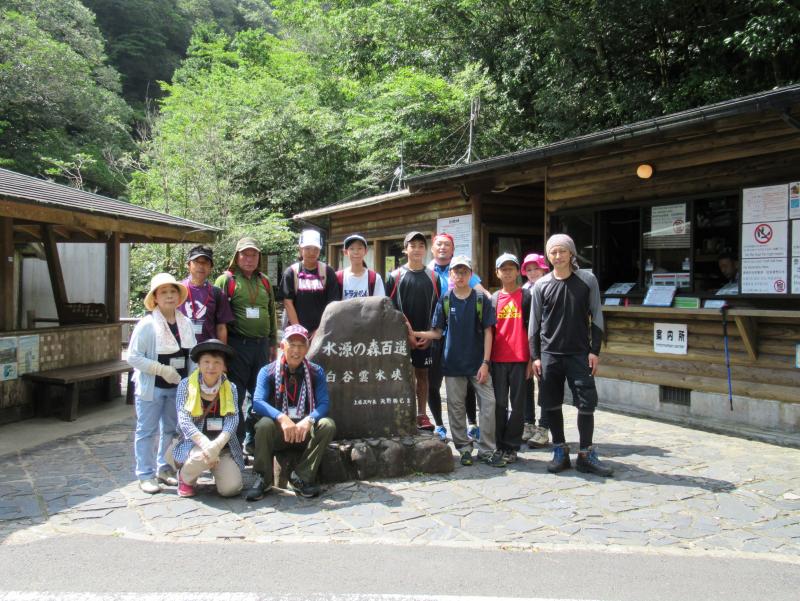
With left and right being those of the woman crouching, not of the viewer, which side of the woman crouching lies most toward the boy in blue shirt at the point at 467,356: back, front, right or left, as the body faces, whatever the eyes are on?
left

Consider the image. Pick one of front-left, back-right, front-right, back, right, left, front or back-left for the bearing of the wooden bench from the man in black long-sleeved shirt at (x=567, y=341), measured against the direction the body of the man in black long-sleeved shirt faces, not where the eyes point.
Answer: right

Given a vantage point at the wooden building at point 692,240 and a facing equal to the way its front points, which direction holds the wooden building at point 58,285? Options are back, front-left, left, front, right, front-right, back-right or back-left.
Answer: front-right

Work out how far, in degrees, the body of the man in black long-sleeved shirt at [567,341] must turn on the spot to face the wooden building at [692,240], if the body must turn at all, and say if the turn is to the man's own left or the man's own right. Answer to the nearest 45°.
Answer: approximately 135° to the man's own left

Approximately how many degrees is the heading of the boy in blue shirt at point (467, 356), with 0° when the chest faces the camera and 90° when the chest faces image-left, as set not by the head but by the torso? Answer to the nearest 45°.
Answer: approximately 0°

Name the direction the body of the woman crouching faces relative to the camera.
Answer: toward the camera

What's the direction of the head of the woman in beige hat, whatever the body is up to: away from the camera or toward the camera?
toward the camera

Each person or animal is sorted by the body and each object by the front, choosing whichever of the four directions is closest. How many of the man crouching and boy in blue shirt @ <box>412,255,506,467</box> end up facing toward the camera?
2

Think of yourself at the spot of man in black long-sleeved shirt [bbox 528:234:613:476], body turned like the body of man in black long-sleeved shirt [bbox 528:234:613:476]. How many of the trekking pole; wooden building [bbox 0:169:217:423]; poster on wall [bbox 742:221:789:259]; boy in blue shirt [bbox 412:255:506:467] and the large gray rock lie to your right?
3

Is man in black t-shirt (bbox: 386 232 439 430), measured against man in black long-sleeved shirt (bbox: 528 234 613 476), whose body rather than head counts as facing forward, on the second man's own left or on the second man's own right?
on the second man's own right

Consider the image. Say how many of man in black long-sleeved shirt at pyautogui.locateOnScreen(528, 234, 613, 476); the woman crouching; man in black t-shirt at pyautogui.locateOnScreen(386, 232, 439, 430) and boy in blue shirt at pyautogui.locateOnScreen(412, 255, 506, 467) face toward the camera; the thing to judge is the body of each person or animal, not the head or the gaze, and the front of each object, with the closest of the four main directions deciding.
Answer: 4

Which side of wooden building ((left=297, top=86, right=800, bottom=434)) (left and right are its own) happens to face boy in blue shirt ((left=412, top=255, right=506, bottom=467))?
front

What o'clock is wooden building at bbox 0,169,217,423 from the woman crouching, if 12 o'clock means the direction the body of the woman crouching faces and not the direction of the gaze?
The wooden building is roughly at 5 o'clock from the woman crouching.

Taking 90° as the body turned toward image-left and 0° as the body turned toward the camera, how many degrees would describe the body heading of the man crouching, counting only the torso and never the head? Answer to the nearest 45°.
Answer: approximately 0°

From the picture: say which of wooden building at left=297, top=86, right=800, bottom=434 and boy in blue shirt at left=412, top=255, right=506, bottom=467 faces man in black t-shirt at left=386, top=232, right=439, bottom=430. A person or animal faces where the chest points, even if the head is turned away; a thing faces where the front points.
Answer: the wooden building

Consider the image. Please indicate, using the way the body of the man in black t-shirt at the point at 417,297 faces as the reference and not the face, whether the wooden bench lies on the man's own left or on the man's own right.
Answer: on the man's own right
